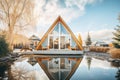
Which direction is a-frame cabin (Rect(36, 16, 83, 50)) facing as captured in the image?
toward the camera

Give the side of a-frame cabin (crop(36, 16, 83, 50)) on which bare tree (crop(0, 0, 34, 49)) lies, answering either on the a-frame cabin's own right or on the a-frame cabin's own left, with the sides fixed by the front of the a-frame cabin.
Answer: on the a-frame cabin's own right

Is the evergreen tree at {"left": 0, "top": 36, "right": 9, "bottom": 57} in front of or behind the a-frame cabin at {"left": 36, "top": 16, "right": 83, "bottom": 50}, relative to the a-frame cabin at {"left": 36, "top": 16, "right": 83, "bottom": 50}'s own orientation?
in front

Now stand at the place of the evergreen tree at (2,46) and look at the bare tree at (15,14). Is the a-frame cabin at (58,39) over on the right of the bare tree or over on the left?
right

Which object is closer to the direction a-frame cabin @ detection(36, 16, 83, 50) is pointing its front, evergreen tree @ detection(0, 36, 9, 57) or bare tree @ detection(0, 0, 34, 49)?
the evergreen tree
